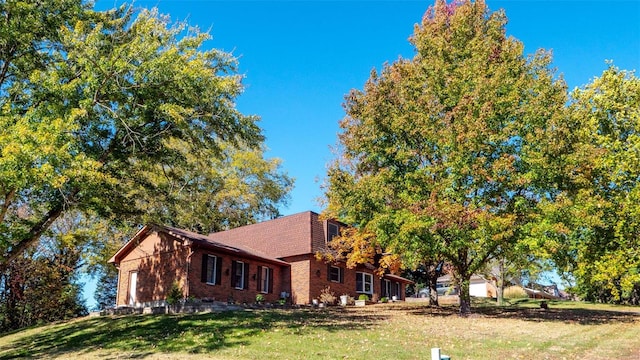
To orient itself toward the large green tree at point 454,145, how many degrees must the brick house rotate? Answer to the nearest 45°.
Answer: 0° — it already faces it

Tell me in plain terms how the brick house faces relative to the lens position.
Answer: facing the viewer and to the right of the viewer

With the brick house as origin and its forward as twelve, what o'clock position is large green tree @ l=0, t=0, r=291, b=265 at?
The large green tree is roughly at 4 o'clock from the brick house.

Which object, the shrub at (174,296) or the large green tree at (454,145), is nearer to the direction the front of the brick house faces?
the large green tree

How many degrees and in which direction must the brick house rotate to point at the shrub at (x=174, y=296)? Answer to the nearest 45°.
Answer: approximately 90° to its right
